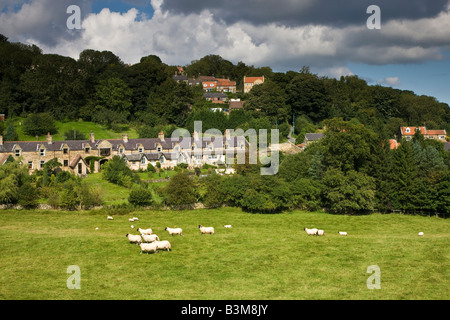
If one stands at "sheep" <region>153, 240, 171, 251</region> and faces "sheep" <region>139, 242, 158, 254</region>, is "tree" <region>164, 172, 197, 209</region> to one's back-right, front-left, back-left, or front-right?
back-right

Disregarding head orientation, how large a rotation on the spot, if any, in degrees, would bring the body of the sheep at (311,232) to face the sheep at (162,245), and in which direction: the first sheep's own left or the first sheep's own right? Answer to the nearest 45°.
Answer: approximately 45° to the first sheep's own left

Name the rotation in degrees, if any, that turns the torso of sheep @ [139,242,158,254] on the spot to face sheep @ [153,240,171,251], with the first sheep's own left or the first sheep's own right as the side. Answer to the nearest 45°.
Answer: approximately 135° to the first sheep's own right

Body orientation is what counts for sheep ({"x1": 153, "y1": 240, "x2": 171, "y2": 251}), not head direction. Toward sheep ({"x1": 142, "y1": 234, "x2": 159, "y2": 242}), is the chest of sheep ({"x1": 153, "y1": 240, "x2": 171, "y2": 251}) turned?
no

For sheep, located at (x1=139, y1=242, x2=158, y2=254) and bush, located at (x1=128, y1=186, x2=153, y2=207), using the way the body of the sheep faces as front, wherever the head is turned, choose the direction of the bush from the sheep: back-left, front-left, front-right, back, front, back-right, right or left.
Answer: right

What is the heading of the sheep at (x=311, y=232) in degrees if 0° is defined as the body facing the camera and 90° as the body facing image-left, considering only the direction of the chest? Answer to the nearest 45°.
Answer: approximately 90°

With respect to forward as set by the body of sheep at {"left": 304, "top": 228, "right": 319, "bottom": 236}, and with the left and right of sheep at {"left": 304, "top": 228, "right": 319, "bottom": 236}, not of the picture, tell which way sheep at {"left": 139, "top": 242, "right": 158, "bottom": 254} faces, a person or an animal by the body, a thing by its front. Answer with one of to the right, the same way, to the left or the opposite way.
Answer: the same way

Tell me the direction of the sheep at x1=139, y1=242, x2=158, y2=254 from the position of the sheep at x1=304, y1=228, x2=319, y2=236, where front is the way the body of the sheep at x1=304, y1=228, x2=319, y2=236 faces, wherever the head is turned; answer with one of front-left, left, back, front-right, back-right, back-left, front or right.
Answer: front-left

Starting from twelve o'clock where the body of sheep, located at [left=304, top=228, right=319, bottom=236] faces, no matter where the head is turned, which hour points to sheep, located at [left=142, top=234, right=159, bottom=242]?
sheep, located at [left=142, top=234, right=159, bottom=242] is roughly at 11 o'clock from sheep, located at [left=304, top=228, right=319, bottom=236].

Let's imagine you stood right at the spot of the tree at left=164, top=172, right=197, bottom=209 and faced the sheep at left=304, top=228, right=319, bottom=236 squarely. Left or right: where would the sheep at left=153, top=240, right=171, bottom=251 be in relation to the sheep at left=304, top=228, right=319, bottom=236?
right

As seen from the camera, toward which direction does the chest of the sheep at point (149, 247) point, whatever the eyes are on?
to the viewer's left
